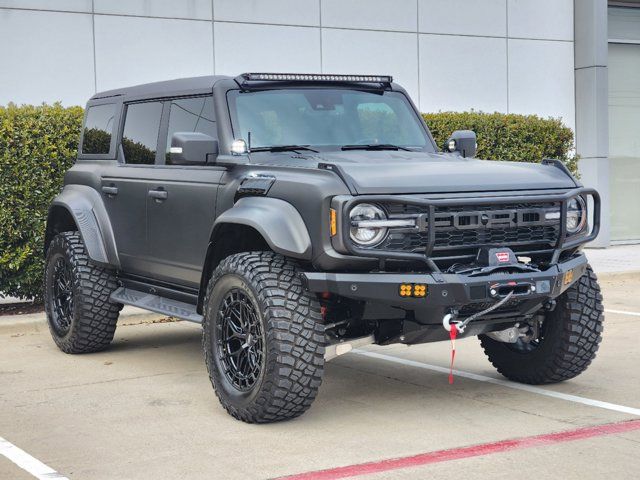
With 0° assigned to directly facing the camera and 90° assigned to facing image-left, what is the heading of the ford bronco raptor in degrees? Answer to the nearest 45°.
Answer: approximately 315°

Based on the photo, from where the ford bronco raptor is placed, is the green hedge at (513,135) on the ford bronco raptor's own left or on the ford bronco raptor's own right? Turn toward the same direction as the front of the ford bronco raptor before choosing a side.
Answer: on the ford bronco raptor's own left

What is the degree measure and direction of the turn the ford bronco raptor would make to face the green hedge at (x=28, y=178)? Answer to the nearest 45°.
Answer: approximately 180°
